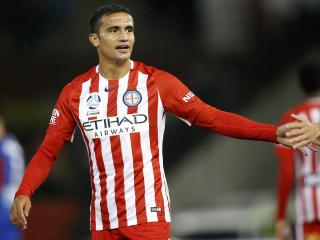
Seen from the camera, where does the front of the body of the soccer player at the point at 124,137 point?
toward the camera

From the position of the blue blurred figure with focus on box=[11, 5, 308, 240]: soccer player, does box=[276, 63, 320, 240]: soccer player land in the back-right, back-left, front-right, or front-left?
front-left

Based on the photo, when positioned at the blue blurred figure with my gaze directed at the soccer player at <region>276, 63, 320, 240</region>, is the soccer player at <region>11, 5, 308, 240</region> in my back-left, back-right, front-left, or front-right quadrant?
front-right

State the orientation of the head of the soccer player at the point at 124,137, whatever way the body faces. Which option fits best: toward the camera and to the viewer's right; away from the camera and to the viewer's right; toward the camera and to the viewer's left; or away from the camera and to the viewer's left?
toward the camera and to the viewer's right

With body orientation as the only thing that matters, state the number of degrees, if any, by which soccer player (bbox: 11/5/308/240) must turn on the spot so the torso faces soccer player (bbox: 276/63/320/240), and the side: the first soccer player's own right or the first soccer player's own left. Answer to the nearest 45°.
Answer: approximately 135° to the first soccer player's own left

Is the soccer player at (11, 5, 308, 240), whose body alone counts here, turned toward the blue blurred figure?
no

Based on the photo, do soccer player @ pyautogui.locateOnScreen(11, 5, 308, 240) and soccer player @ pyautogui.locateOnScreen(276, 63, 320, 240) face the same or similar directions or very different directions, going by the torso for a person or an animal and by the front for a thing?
very different directions
